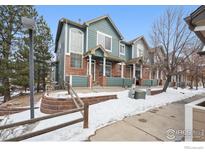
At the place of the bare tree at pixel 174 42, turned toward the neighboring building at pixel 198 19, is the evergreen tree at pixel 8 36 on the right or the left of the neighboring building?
right

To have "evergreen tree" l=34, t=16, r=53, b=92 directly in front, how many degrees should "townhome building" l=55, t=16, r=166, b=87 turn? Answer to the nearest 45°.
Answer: approximately 90° to its right

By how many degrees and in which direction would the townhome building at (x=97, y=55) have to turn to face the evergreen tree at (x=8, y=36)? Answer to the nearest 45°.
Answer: approximately 90° to its right

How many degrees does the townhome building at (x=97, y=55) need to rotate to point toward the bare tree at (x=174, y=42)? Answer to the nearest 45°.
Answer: approximately 45° to its left

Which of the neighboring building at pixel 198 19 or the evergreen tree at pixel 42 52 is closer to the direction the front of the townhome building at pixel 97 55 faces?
the neighboring building

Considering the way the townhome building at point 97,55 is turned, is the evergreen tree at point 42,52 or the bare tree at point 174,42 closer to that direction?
the bare tree

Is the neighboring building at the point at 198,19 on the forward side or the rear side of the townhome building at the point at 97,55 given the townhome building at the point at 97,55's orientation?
on the forward side

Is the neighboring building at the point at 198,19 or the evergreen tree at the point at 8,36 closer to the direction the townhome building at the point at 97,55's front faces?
the neighboring building

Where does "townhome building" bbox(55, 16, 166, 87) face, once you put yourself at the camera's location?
facing the viewer and to the right of the viewer
